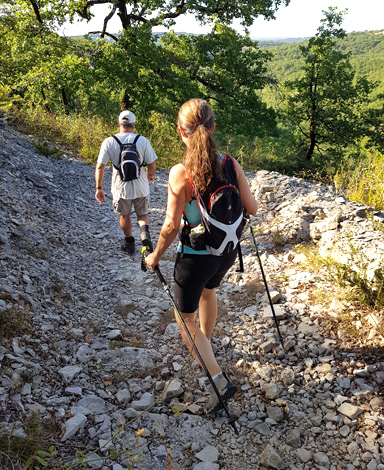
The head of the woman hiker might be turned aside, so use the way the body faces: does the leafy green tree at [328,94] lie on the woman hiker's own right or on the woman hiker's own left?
on the woman hiker's own right

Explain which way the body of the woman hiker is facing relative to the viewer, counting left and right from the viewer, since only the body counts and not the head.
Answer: facing away from the viewer and to the left of the viewer

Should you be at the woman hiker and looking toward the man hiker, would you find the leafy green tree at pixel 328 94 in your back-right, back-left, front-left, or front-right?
front-right

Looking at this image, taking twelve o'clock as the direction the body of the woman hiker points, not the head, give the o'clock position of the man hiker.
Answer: The man hiker is roughly at 1 o'clock from the woman hiker.

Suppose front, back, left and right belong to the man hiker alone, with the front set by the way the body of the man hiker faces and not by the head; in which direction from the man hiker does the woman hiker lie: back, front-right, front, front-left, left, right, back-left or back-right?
back

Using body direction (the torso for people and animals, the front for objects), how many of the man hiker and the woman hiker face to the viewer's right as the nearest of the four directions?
0

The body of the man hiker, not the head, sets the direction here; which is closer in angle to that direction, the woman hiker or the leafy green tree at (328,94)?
the leafy green tree

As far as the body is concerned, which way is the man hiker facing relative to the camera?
away from the camera

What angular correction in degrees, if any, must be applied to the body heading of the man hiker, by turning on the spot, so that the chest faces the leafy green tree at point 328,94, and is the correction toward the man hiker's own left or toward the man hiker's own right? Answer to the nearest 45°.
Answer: approximately 45° to the man hiker's own right
